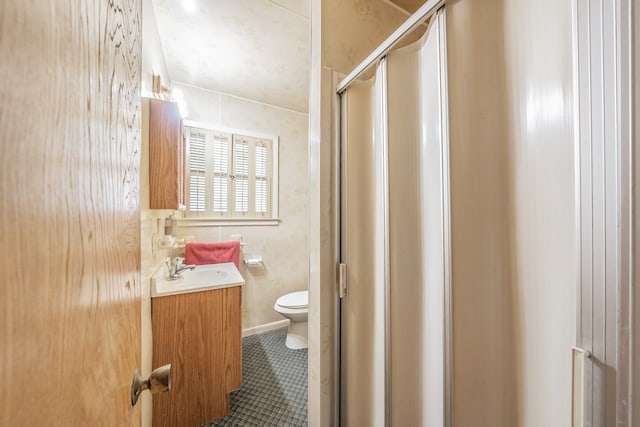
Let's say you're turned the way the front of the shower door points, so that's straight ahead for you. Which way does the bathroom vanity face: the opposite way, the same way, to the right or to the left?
the opposite way

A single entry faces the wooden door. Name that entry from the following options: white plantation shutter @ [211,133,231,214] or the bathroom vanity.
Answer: the white plantation shutter

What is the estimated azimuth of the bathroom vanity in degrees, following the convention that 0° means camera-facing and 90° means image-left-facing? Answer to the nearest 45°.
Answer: approximately 270°

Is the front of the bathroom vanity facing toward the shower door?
no

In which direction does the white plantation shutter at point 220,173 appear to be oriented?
toward the camera

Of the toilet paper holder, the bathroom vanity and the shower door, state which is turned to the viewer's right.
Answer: the bathroom vanity

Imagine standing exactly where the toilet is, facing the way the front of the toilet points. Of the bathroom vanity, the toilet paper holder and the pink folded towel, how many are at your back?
0

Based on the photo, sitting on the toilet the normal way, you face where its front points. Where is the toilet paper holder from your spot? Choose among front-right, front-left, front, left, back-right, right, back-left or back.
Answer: front-right

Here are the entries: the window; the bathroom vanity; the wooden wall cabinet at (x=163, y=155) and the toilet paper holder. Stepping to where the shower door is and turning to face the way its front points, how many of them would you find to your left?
0

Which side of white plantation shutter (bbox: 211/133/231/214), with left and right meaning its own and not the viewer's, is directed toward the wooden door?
front

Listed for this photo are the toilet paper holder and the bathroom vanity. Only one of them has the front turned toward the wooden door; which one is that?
the toilet paper holder
